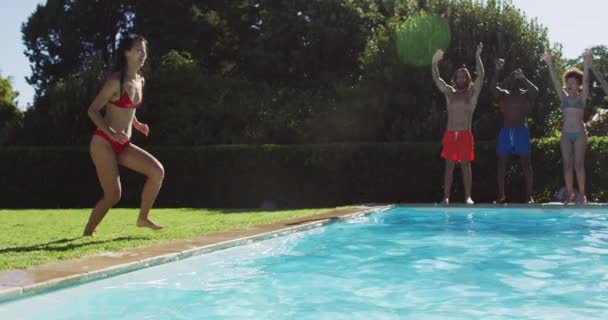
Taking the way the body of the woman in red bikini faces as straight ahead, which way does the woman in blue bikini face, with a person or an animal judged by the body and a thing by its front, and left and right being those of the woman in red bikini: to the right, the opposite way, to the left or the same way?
to the right

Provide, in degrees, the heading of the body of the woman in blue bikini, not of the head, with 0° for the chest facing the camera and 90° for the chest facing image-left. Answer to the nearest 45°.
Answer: approximately 0°

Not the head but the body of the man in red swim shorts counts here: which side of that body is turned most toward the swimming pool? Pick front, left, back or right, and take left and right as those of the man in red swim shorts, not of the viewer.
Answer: front

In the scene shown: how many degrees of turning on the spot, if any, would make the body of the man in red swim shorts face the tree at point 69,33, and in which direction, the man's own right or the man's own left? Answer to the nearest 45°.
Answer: approximately 135° to the man's own right

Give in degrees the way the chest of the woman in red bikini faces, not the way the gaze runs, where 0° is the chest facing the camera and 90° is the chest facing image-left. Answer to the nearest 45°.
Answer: approximately 315°

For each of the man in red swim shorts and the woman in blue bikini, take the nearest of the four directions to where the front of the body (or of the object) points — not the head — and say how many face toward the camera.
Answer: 2

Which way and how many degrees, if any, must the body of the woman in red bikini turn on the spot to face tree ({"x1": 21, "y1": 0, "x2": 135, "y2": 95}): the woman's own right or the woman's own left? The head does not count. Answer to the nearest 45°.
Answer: approximately 135° to the woman's own left

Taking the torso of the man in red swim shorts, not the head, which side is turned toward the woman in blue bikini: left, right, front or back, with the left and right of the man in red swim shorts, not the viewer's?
left

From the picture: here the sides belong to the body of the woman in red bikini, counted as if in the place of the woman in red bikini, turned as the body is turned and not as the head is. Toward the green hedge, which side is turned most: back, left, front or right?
left

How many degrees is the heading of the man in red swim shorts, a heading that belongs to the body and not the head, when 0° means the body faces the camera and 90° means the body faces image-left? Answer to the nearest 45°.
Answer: approximately 0°

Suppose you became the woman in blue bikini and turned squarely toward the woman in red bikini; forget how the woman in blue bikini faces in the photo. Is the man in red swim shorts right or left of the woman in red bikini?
right

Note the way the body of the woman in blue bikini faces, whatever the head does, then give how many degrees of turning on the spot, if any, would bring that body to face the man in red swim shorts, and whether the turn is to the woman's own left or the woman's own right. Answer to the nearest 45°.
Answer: approximately 90° to the woman's own right
